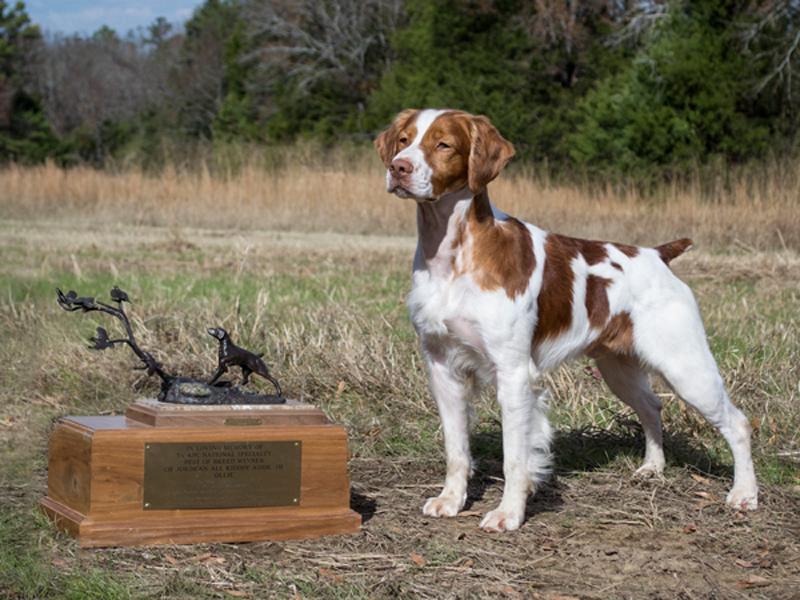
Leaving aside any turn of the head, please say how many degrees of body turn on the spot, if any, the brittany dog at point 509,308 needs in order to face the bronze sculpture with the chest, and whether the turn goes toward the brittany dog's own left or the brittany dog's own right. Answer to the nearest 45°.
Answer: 0° — it already faces it

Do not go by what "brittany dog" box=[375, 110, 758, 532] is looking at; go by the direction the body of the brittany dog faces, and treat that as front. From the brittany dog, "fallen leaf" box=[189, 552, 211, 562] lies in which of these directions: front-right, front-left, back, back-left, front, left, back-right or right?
front

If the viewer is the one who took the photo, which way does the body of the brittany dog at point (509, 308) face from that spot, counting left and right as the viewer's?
facing the viewer and to the left of the viewer

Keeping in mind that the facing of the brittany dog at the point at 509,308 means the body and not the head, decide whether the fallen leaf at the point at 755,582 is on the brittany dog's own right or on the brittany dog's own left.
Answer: on the brittany dog's own left

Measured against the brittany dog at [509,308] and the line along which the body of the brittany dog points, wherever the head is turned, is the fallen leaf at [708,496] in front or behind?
behind

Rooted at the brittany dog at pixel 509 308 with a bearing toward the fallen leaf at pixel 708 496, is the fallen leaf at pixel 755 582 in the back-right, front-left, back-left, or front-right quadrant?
front-right

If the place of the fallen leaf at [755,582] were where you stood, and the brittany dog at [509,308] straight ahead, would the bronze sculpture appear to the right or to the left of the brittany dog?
left

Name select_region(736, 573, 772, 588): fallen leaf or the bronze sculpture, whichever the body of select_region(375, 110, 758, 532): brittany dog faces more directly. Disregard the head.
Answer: the bronze sculpture
